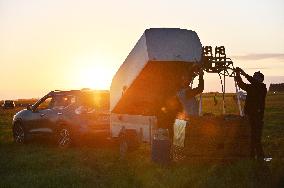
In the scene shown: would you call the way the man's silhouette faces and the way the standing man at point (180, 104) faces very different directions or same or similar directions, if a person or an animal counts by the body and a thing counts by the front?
very different directions

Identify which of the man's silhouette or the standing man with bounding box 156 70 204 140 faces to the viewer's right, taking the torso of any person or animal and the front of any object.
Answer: the standing man

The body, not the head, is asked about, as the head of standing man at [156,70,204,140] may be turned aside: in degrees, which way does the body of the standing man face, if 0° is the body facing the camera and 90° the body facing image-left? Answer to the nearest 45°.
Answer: approximately 270°

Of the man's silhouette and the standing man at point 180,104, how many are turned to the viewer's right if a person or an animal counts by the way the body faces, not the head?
1

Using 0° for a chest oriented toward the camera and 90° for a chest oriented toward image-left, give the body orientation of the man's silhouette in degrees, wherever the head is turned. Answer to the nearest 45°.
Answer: approximately 90°

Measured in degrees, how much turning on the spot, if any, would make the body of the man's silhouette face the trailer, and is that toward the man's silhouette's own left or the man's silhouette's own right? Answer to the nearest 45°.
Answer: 0° — they already face it

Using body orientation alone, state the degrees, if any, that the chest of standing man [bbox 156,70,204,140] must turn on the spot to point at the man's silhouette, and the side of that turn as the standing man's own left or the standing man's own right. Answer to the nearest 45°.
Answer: approximately 45° to the standing man's own right
